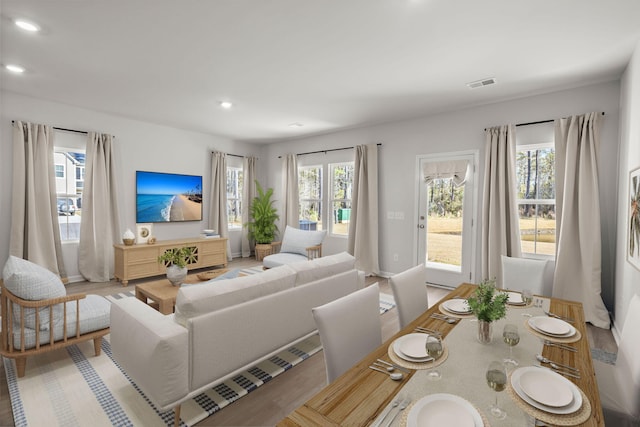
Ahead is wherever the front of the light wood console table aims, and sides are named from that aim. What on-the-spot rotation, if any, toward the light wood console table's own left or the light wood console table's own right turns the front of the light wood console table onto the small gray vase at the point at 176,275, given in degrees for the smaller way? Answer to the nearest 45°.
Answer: approximately 45° to the light wood console table's own right

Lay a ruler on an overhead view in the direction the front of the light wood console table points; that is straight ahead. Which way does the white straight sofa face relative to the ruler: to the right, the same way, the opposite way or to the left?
the opposite way

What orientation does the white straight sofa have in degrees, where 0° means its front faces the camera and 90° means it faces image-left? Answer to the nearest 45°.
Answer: approximately 135°

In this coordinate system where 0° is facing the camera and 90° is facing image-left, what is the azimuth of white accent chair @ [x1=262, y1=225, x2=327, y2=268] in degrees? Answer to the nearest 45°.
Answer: approximately 45°

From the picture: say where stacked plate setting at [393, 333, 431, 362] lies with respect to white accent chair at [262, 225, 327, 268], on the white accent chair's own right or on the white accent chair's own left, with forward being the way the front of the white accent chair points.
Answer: on the white accent chair's own left

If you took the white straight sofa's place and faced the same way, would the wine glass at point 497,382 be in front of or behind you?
behind

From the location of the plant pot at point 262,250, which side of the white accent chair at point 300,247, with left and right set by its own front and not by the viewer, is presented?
right
